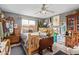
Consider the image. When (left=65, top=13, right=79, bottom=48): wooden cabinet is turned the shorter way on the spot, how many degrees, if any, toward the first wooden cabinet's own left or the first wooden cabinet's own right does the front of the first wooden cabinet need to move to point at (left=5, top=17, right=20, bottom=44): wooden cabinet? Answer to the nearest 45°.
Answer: approximately 45° to the first wooden cabinet's own right

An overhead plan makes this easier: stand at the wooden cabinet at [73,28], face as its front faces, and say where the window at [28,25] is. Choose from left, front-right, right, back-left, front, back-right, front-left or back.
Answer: front-right

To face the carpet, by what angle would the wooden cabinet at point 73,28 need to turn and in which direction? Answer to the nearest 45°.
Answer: approximately 45° to its right

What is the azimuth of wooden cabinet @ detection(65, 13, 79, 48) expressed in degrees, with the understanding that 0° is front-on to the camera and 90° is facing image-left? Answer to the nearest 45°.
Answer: approximately 45°
